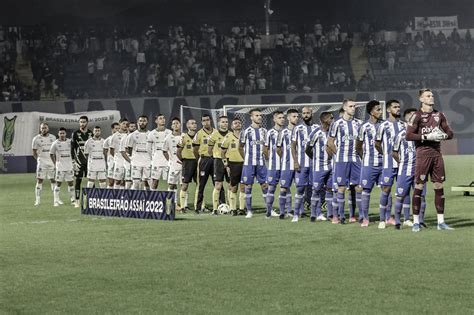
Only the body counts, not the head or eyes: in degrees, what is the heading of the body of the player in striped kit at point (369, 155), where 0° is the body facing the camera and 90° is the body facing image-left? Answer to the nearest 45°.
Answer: approximately 315°

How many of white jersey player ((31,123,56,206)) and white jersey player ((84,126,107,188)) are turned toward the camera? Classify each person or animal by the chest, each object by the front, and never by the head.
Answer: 2

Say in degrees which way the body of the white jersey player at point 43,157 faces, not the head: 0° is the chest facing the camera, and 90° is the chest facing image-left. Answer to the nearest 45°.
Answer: approximately 0°

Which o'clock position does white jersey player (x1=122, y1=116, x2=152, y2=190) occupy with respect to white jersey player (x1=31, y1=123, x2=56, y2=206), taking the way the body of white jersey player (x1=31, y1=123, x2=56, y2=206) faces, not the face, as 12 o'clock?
white jersey player (x1=122, y1=116, x2=152, y2=190) is roughly at 10 o'clock from white jersey player (x1=31, y1=123, x2=56, y2=206).

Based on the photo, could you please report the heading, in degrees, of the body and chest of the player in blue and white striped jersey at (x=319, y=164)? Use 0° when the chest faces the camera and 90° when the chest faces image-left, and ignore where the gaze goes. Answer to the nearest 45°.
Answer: approximately 315°
